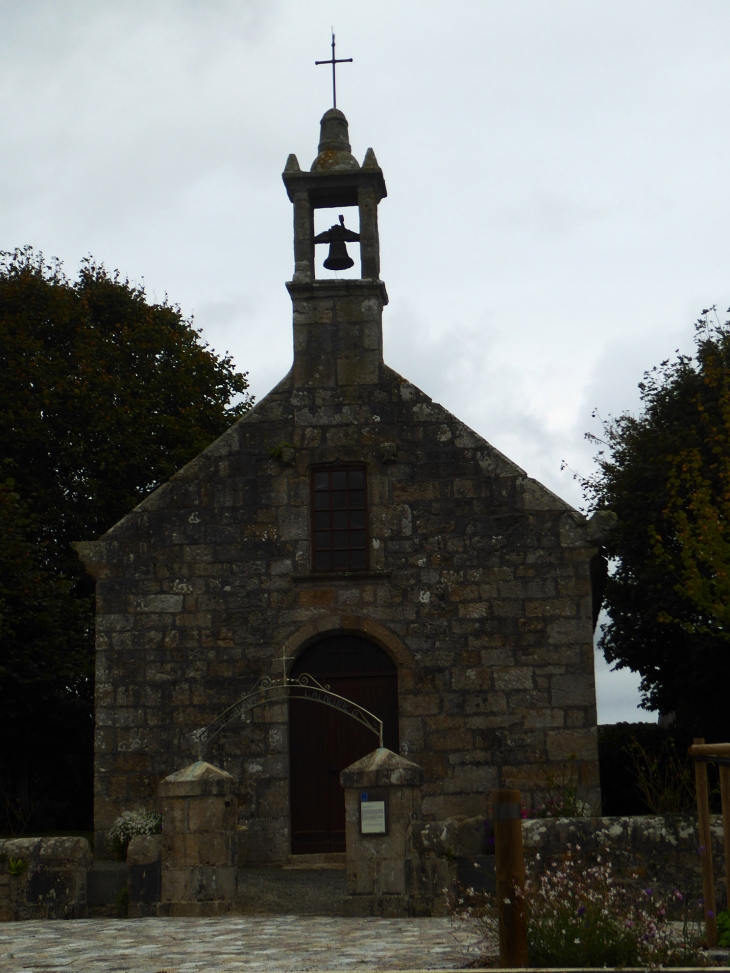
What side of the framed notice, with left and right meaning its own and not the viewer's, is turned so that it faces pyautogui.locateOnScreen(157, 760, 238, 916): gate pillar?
right

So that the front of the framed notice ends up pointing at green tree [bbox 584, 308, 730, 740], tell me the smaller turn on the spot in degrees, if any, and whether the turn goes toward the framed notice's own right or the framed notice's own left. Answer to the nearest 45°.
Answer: approximately 135° to the framed notice's own left

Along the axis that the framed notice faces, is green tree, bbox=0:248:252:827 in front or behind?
behind

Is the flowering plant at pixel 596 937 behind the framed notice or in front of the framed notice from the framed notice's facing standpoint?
in front

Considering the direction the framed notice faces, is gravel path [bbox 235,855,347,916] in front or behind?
behind

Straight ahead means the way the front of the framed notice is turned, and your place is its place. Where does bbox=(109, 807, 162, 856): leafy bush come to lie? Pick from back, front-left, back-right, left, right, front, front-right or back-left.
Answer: back-right

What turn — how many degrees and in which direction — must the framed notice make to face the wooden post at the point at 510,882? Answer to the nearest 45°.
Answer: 0° — it already faces it

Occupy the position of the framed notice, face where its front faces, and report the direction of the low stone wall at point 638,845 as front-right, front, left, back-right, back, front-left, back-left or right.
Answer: left

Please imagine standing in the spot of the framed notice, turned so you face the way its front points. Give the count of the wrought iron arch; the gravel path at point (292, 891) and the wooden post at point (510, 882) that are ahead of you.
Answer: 1

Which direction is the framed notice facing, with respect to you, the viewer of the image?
facing the viewer

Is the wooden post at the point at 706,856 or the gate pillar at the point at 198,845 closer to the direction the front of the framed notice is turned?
the wooden post

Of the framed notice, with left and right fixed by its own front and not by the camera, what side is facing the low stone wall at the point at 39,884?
right
